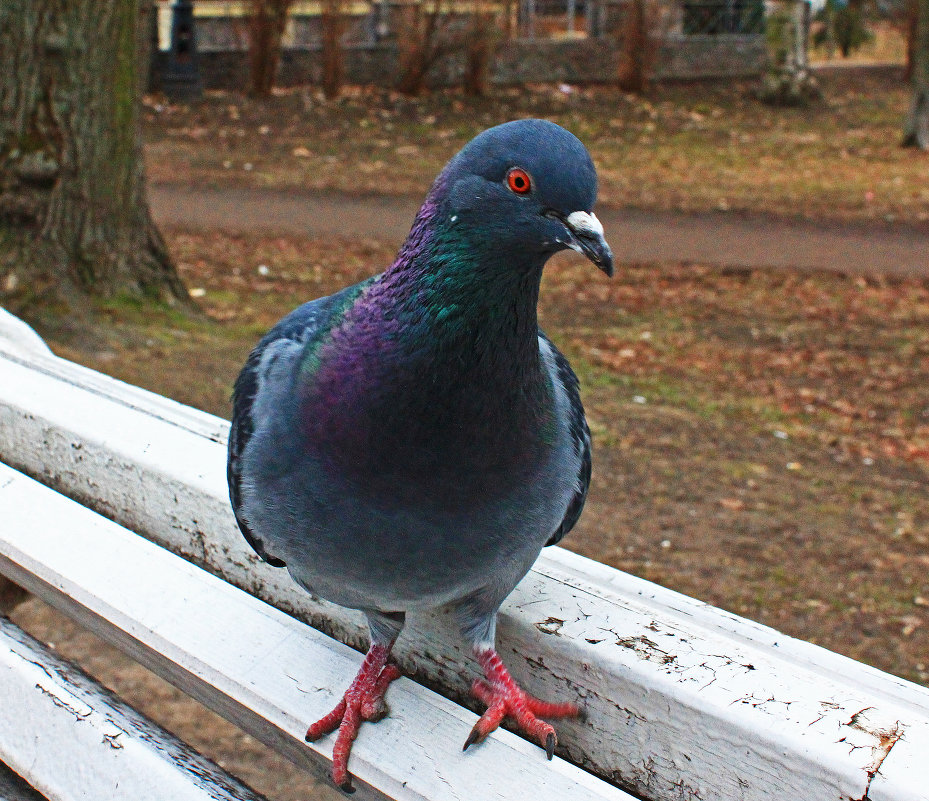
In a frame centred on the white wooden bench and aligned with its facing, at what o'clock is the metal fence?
The metal fence is roughly at 5 o'clock from the white wooden bench.

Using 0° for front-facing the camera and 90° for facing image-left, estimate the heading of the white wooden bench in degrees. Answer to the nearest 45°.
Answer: approximately 45°

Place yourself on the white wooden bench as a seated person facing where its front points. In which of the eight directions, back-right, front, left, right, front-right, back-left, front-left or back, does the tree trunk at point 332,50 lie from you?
back-right

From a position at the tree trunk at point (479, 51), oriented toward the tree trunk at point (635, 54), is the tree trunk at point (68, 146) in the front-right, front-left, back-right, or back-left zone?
back-right

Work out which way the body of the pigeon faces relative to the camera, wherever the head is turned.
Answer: toward the camera

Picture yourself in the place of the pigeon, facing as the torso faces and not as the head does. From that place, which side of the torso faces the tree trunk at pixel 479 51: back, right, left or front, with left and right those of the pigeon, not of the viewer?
back

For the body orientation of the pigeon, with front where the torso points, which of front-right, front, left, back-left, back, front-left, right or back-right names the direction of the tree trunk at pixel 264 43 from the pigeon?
back

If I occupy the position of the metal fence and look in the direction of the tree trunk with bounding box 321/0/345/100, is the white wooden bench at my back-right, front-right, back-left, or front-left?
front-left

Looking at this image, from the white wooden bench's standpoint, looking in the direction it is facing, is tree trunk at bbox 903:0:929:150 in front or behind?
behind

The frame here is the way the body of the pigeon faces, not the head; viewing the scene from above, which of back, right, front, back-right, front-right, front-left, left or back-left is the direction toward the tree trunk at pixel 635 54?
back

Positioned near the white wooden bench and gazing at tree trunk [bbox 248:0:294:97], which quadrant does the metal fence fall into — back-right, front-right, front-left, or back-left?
front-right

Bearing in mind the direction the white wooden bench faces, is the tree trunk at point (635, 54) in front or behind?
behind
